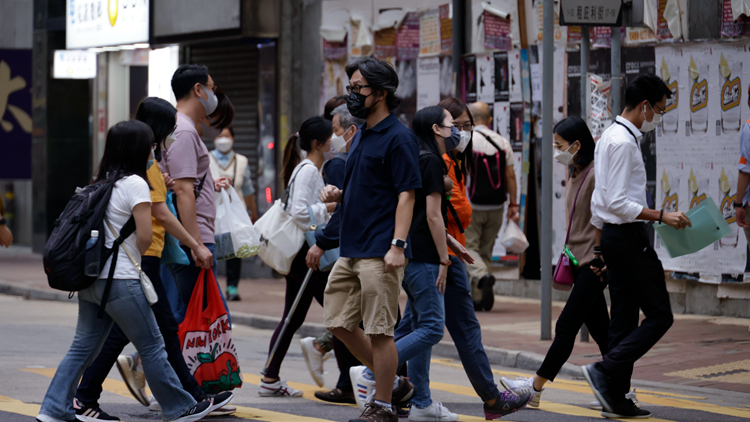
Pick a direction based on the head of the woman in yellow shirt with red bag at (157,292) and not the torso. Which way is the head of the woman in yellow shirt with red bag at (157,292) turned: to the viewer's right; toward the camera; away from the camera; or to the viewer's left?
to the viewer's right

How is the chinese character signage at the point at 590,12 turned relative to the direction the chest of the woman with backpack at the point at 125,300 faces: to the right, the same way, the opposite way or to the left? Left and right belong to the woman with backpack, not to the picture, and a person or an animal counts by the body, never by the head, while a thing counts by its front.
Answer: to the right

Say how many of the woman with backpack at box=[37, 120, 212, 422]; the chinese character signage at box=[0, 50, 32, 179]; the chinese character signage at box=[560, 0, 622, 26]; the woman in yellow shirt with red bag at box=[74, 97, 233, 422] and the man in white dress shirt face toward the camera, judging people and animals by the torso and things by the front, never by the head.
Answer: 2

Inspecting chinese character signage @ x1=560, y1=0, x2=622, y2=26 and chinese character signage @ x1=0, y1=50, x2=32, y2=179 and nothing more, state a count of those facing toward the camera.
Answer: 2

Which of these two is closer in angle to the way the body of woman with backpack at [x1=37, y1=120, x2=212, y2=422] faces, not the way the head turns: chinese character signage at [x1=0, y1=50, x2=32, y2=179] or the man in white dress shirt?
the man in white dress shirt

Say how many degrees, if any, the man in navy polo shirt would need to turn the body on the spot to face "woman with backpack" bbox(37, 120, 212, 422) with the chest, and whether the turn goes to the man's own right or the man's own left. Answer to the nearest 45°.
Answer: approximately 45° to the man's own right

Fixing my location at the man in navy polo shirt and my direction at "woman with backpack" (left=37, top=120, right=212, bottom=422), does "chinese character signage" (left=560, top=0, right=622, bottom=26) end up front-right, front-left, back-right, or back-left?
back-right

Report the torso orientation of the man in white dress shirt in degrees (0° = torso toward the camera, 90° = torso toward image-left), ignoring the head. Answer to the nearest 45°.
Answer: approximately 270°

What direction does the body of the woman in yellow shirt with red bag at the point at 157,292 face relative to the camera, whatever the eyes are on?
to the viewer's right
